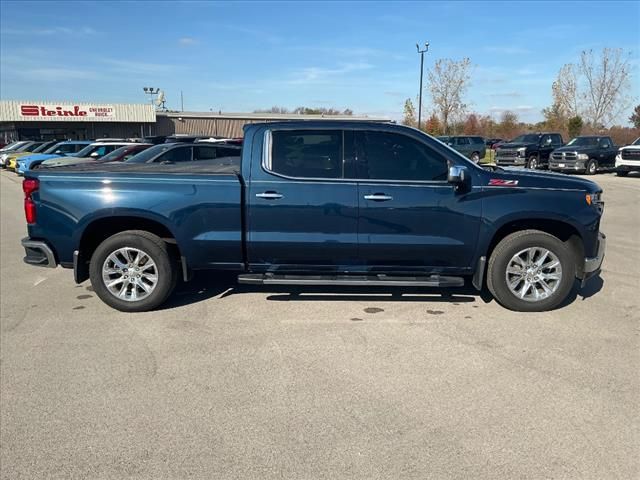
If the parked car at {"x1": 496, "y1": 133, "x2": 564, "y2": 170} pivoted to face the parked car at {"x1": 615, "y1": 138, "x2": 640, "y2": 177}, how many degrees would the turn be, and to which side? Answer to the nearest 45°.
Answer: approximately 90° to its left

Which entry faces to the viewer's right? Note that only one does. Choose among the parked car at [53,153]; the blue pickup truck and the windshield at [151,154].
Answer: the blue pickup truck

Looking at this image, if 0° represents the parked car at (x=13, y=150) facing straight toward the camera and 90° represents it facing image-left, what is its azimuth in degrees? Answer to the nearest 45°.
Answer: approximately 45°

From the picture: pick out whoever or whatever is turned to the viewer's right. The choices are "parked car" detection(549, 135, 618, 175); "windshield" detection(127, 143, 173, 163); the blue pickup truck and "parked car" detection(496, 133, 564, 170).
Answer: the blue pickup truck

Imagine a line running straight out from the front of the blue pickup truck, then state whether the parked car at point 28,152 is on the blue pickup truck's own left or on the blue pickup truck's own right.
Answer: on the blue pickup truck's own left

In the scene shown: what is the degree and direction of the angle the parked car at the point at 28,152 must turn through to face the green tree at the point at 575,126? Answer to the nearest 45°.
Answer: approximately 135° to its left

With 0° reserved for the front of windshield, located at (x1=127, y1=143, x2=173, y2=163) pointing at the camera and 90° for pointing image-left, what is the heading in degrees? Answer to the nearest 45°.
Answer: approximately 45°

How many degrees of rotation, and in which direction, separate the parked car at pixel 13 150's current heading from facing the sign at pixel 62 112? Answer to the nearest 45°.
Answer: approximately 135° to its right

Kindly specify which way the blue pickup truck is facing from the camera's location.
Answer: facing to the right of the viewer
